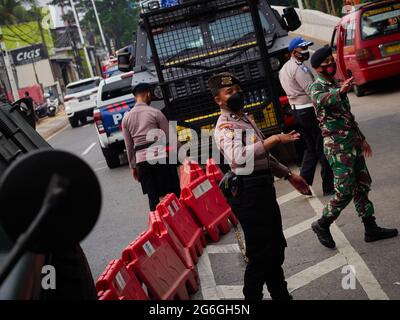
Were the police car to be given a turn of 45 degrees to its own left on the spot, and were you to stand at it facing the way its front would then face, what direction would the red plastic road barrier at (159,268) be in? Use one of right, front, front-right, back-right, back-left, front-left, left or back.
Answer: back-left

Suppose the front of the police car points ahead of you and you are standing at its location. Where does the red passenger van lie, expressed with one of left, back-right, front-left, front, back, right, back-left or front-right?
right

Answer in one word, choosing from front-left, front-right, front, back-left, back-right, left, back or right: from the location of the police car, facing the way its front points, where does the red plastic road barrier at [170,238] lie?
back
